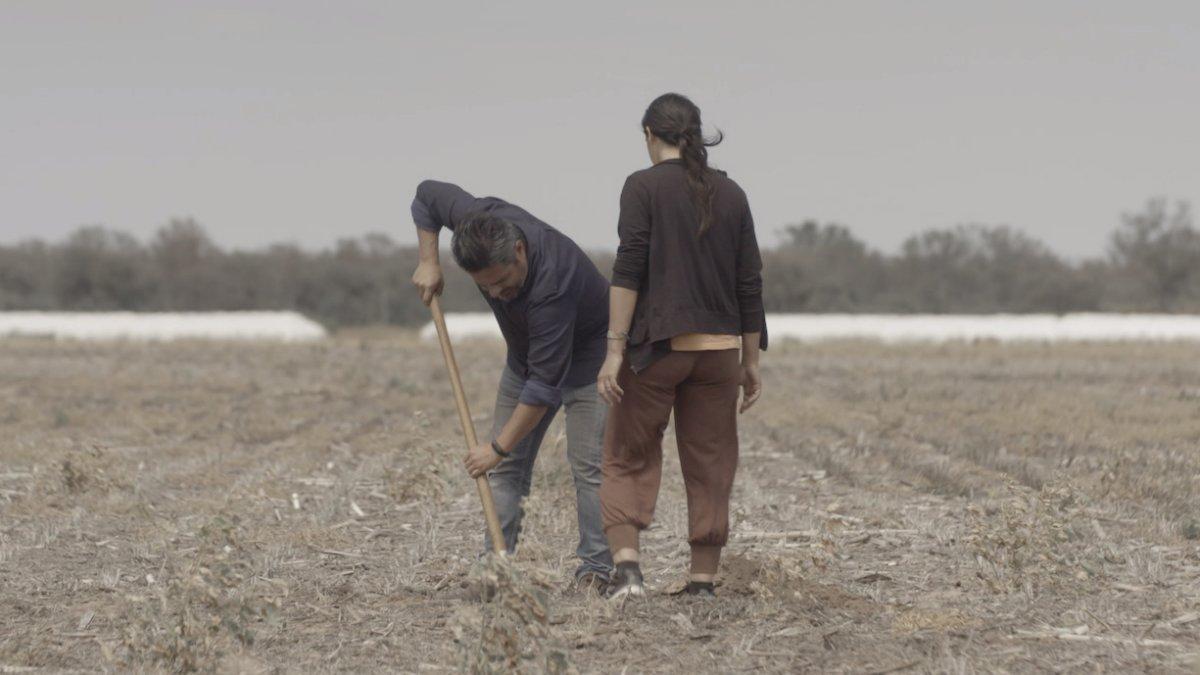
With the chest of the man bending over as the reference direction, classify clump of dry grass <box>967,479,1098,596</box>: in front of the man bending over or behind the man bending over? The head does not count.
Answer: behind

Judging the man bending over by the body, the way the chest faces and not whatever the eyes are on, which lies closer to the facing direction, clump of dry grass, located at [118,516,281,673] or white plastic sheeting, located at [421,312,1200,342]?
the clump of dry grass

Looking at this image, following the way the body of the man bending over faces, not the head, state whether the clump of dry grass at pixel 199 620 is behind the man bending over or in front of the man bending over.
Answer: in front

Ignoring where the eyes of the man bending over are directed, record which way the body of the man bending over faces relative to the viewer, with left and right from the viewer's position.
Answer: facing the viewer and to the left of the viewer
